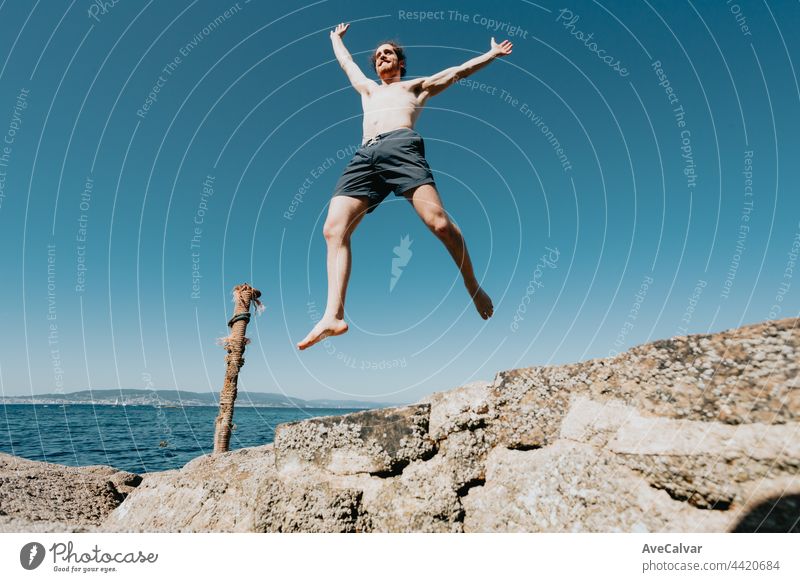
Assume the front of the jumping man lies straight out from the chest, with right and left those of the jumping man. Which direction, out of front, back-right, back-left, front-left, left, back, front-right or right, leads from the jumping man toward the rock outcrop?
front-right

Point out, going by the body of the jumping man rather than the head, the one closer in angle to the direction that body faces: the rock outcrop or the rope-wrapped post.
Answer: the rock outcrop

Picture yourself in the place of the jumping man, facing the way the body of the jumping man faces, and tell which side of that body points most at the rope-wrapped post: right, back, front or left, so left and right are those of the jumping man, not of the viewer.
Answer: right

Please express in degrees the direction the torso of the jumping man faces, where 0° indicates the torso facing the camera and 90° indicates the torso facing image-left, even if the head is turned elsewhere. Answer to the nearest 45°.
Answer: approximately 45°
